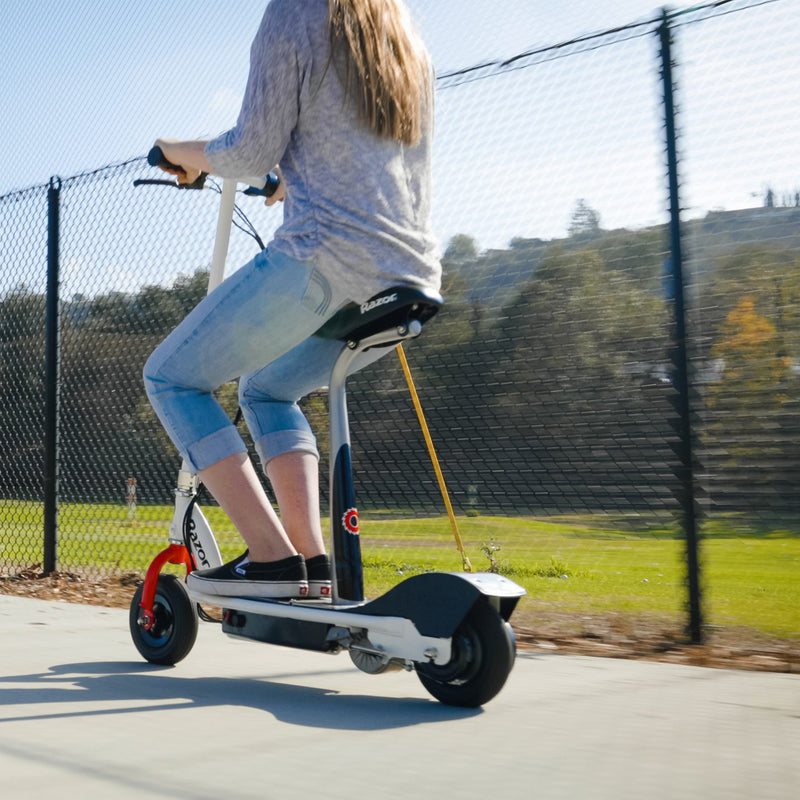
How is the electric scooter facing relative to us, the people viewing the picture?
facing away from the viewer and to the left of the viewer
